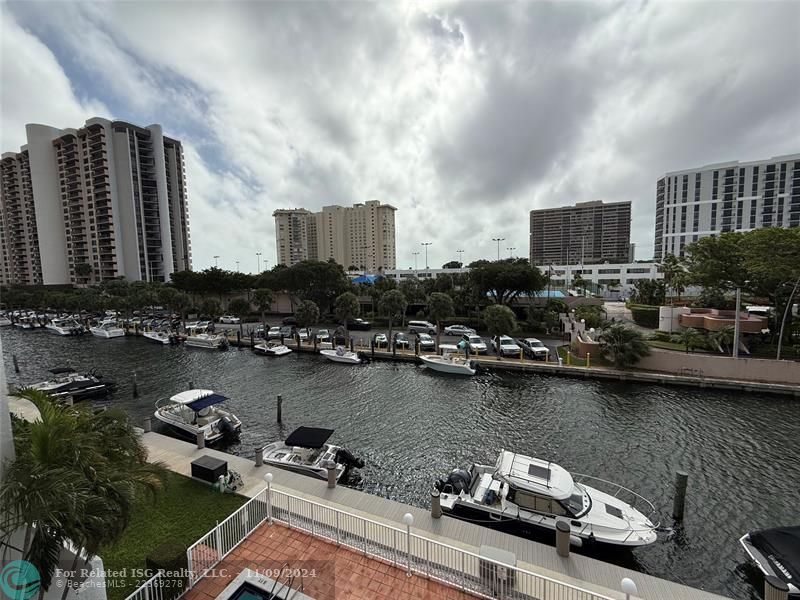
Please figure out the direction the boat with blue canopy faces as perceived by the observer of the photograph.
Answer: facing away from the viewer and to the left of the viewer

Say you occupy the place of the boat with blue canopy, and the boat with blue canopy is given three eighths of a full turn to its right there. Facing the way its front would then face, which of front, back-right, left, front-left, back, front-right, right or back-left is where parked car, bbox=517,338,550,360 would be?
front

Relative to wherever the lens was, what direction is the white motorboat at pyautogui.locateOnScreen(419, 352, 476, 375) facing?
facing away from the viewer and to the left of the viewer

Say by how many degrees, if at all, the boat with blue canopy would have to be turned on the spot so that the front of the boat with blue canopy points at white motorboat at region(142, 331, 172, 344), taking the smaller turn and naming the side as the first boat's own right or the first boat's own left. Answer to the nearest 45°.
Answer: approximately 45° to the first boat's own right

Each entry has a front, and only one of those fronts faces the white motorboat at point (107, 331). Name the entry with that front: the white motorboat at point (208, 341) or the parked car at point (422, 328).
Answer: the white motorboat at point (208, 341)

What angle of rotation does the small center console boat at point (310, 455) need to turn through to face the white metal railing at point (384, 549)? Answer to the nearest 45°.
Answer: approximately 135° to its left

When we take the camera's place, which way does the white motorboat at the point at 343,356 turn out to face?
facing away from the viewer and to the left of the viewer

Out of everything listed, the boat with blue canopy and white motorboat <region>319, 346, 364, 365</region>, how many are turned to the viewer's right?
0

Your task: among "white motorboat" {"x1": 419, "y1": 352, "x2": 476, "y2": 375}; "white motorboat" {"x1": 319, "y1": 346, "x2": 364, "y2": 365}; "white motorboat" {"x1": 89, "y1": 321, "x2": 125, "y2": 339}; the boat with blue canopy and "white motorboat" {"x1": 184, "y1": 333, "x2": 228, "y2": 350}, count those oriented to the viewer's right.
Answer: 0

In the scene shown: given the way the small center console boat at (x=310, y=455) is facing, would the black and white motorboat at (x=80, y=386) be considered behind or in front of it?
in front

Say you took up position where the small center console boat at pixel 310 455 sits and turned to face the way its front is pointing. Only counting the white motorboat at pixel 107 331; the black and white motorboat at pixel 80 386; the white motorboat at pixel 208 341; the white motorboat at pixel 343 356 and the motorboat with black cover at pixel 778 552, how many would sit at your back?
1

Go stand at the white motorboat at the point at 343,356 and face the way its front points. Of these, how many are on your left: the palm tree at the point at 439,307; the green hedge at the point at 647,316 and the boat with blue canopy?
1

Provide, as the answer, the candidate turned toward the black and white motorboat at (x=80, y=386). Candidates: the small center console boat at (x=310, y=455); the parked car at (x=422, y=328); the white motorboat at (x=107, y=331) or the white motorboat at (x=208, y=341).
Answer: the small center console boat

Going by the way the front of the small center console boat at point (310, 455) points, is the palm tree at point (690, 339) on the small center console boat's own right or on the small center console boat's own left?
on the small center console boat's own right

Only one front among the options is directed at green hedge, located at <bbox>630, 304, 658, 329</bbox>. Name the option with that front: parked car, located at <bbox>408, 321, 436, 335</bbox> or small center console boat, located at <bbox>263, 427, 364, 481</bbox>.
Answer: the parked car

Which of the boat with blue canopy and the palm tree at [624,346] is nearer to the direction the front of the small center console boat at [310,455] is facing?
the boat with blue canopy

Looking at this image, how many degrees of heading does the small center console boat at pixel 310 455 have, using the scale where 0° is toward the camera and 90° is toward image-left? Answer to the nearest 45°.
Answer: approximately 135°
